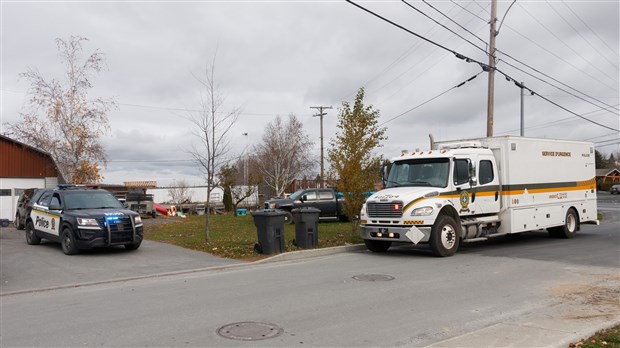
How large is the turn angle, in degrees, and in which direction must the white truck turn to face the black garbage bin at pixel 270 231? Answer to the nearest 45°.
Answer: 0° — it already faces it

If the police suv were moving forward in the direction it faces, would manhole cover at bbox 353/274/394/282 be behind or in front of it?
in front

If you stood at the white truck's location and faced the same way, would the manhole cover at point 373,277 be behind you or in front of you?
in front

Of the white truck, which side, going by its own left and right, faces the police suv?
front

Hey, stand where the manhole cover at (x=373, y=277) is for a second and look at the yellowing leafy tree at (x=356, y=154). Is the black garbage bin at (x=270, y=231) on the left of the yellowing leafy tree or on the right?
left

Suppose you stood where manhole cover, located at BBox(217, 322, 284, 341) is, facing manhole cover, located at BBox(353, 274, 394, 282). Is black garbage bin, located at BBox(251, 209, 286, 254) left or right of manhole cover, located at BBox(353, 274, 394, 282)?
left

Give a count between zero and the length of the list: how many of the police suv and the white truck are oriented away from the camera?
0

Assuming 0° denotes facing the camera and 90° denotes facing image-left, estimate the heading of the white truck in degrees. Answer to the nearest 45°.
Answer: approximately 45°

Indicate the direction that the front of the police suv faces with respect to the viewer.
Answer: facing the viewer and to the right of the viewer

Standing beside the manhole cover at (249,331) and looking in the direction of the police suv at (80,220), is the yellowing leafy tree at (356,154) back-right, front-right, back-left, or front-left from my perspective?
front-right
